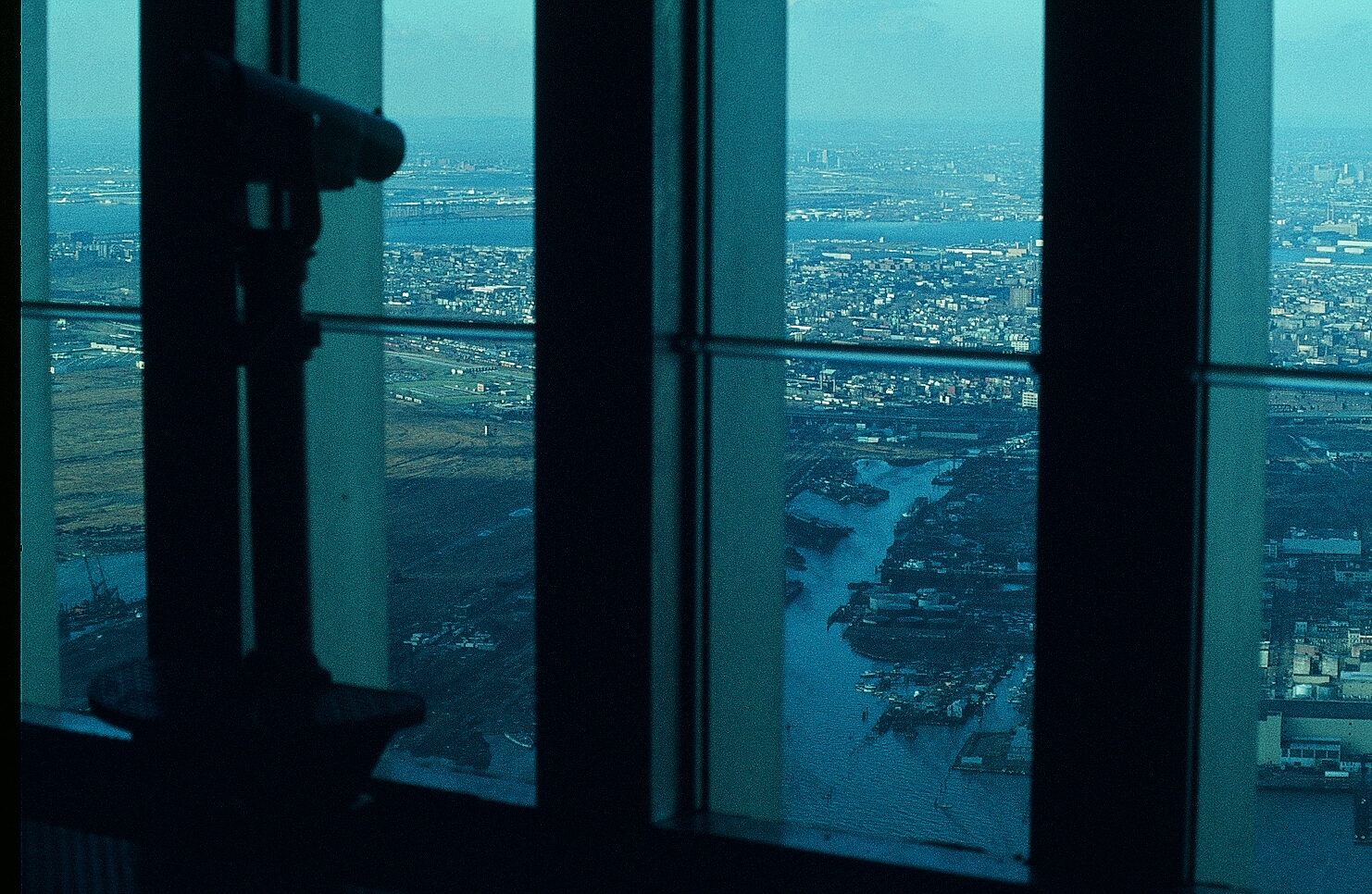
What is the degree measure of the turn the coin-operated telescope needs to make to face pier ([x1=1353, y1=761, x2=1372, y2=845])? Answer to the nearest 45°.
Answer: approximately 45° to its right

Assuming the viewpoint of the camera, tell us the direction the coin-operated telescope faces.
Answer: facing away from the viewer and to the right of the viewer
